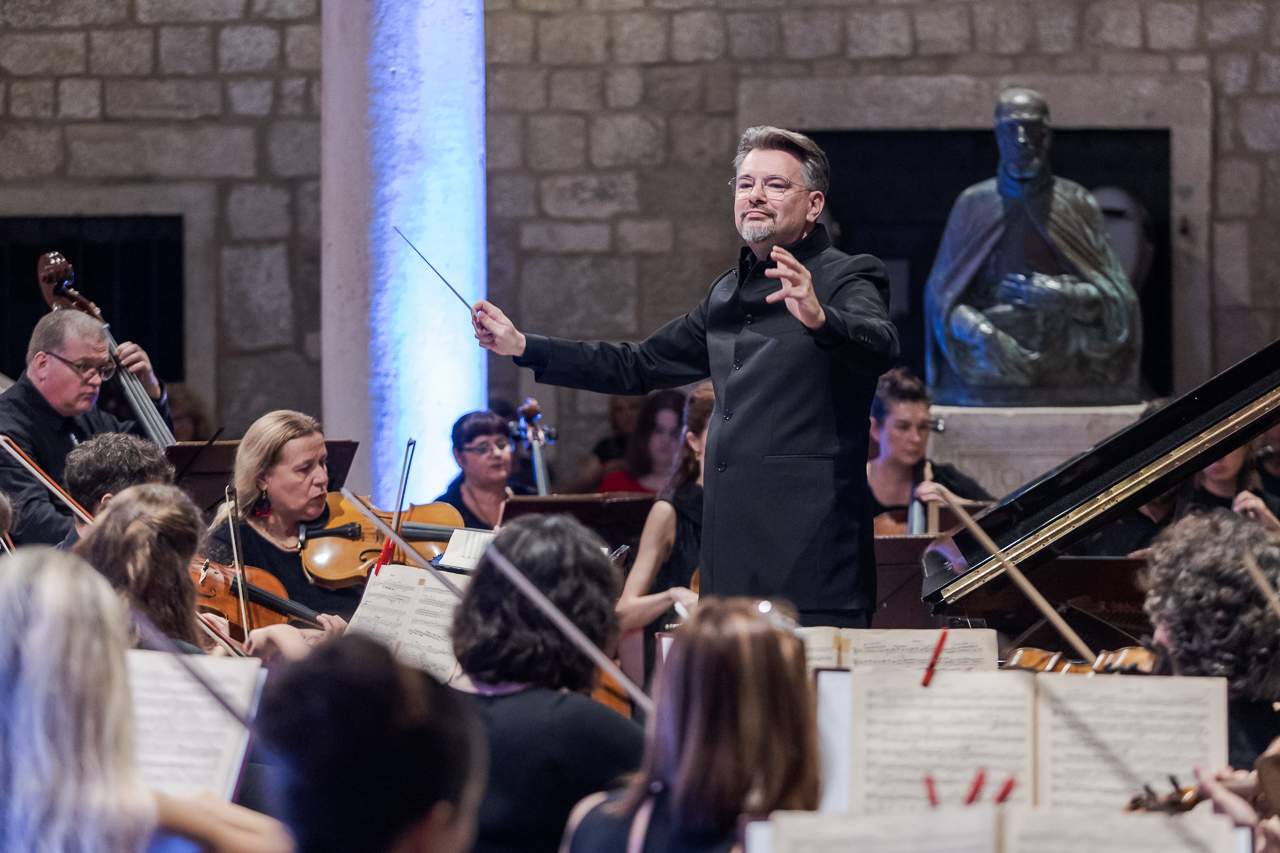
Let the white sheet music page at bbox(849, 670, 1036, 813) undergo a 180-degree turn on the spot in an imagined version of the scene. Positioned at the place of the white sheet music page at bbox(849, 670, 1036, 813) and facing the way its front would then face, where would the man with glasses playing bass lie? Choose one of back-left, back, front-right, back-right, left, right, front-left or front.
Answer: front-left

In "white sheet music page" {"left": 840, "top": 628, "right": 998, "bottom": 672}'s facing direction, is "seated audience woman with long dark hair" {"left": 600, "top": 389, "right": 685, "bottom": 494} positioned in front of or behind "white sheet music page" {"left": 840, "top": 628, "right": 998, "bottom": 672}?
behind

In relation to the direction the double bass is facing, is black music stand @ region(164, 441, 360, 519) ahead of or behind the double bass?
ahead

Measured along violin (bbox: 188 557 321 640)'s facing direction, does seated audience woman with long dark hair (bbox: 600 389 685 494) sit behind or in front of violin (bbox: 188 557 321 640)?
behind

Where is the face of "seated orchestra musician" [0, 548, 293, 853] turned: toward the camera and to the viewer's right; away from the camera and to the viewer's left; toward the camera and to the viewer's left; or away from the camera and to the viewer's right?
away from the camera and to the viewer's right

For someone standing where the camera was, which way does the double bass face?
facing the viewer and to the right of the viewer

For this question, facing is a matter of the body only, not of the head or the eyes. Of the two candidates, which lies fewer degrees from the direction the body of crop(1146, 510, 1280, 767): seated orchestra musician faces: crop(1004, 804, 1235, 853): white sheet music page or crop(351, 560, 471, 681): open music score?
the open music score

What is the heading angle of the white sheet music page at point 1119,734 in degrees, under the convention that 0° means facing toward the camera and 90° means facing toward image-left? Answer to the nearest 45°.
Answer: approximately 0°

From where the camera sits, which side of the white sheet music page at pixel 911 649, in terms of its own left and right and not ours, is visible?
front

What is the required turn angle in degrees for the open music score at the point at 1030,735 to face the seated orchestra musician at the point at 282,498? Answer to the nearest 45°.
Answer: approximately 135° to its right

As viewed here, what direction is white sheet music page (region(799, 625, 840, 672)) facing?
toward the camera
